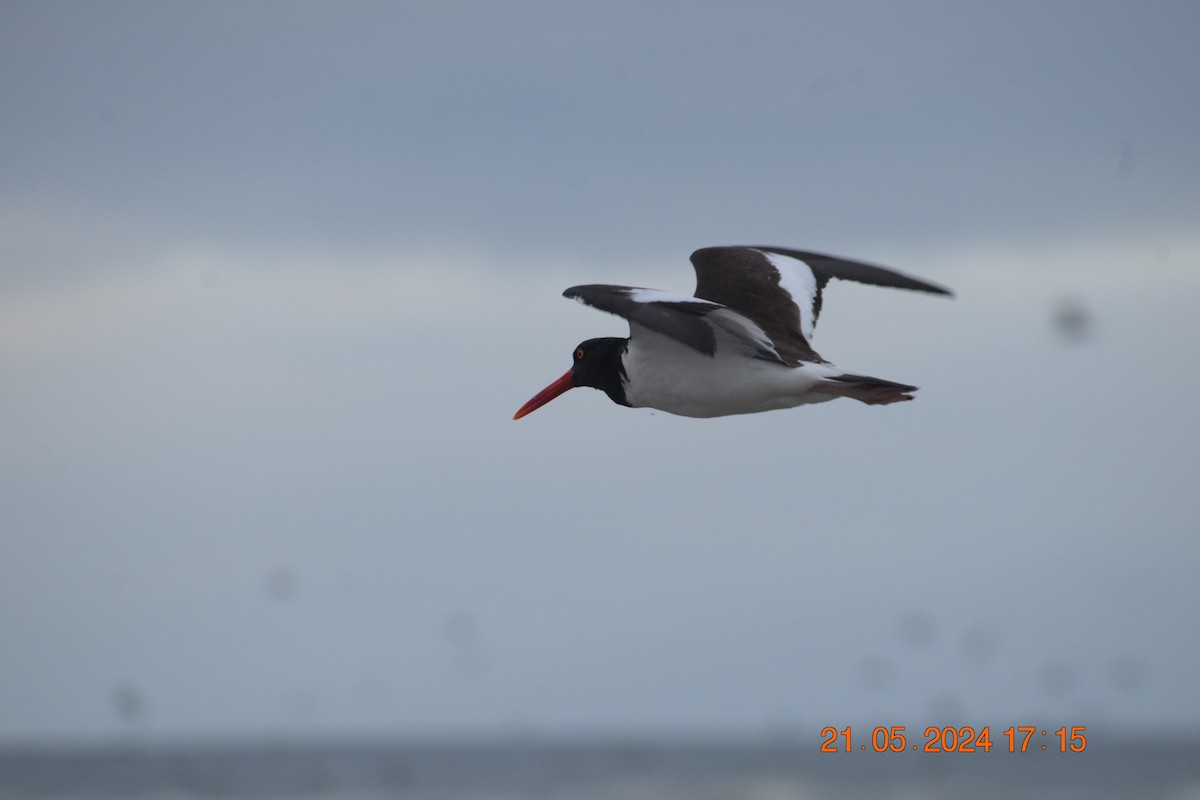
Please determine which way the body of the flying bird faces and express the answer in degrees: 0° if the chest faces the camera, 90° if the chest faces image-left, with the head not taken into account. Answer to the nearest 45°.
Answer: approximately 90°
